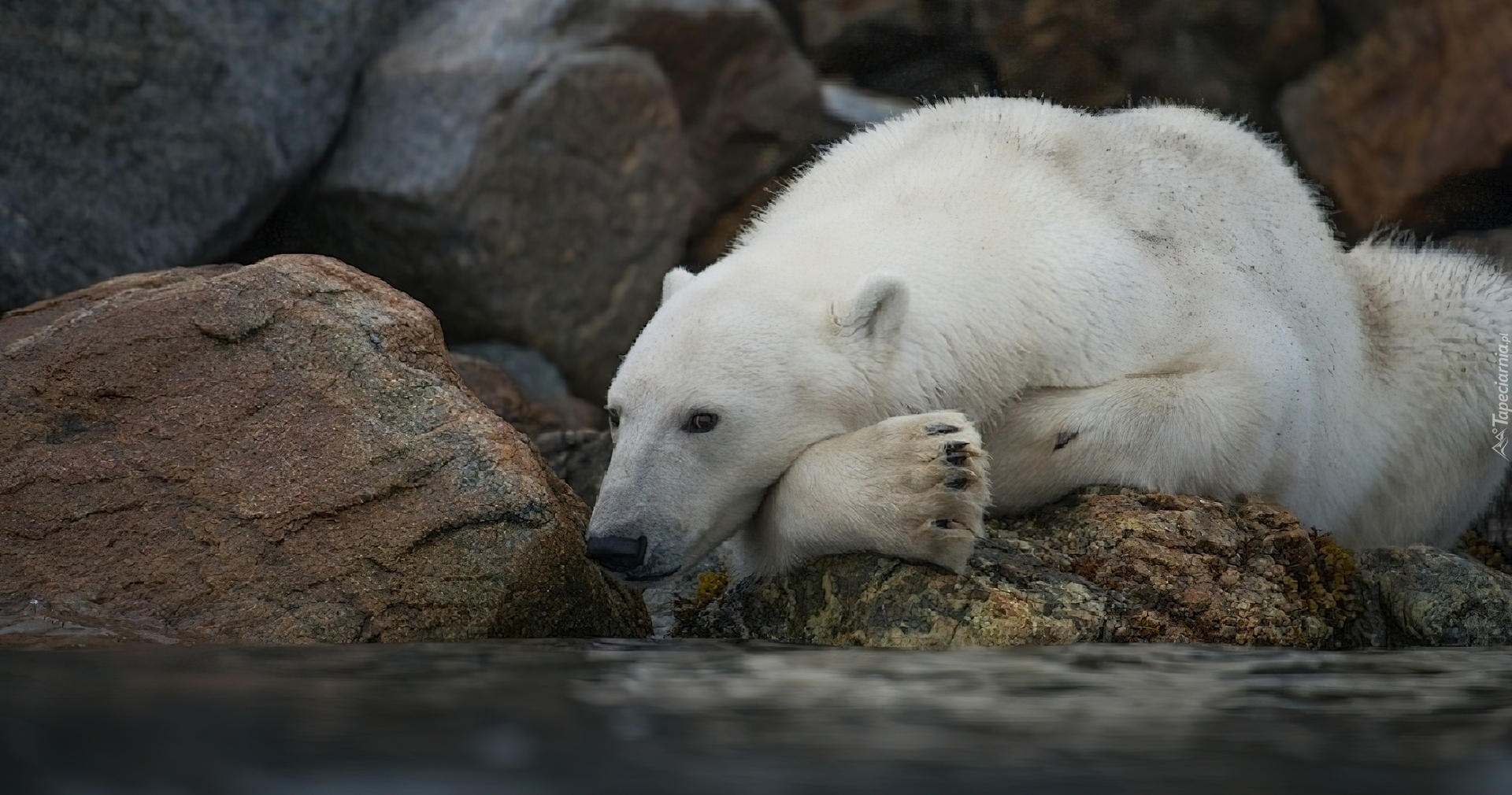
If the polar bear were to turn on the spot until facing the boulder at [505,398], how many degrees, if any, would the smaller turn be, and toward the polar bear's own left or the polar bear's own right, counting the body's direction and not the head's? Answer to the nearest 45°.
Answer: approximately 90° to the polar bear's own right

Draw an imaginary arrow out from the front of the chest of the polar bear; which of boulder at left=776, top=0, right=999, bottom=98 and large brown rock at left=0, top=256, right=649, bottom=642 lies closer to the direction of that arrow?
the large brown rock

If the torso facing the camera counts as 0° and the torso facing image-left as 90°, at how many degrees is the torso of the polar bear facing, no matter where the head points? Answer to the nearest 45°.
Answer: approximately 45°

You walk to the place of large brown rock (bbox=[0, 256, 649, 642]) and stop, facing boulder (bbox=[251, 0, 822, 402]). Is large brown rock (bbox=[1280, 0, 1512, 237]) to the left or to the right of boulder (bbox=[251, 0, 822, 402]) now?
right

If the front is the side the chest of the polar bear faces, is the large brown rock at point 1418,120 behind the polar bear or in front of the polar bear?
behind
